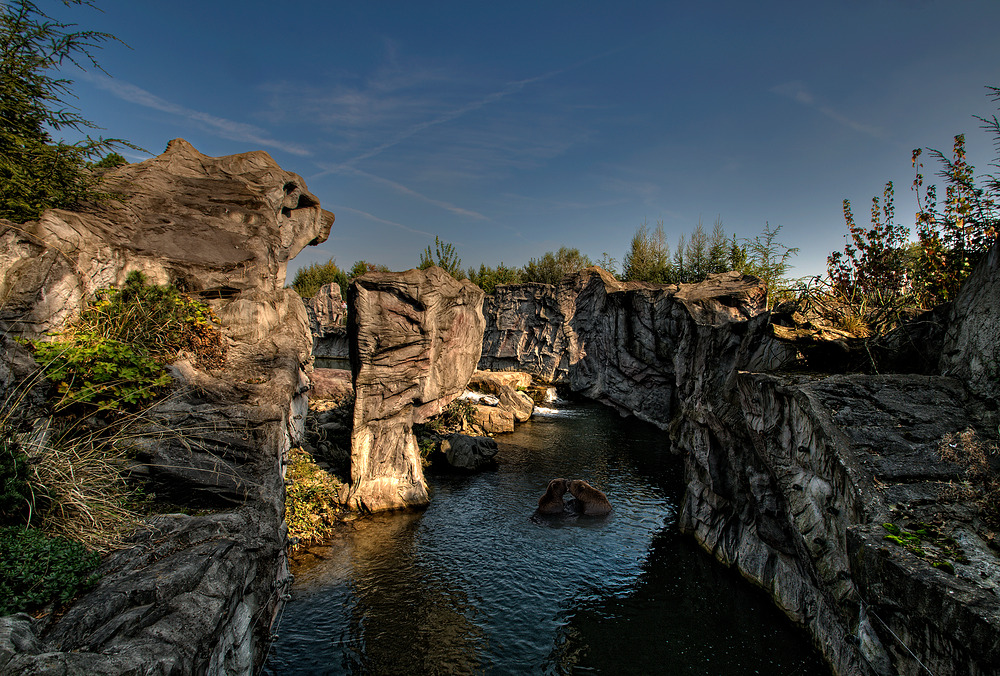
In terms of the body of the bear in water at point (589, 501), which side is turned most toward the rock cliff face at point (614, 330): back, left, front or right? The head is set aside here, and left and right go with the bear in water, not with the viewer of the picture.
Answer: right

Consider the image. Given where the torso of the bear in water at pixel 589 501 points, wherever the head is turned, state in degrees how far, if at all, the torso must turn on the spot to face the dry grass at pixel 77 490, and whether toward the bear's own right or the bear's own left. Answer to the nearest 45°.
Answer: approximately 45° to the bear's own left

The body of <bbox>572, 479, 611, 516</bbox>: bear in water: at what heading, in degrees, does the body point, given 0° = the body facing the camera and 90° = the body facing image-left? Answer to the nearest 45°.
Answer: approximately 90°

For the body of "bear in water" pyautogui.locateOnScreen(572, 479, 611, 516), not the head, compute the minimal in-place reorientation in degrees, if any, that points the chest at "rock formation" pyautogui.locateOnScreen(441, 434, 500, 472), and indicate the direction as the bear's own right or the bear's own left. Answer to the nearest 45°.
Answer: approximately 45° to the bear's own right

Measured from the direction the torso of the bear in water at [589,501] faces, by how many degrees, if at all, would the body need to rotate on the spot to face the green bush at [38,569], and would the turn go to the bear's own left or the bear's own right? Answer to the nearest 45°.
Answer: approximately 90° to the bear's own left

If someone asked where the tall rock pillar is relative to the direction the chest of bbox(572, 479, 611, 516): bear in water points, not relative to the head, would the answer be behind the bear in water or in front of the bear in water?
in front

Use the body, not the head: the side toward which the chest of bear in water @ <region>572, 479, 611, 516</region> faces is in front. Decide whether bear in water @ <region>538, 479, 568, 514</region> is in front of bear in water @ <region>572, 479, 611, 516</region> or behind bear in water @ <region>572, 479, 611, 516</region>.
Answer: in front

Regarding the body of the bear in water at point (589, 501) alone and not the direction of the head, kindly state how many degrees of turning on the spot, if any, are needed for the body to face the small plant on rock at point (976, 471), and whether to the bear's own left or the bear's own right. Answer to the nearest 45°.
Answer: approximately 135° to the bear's own left
